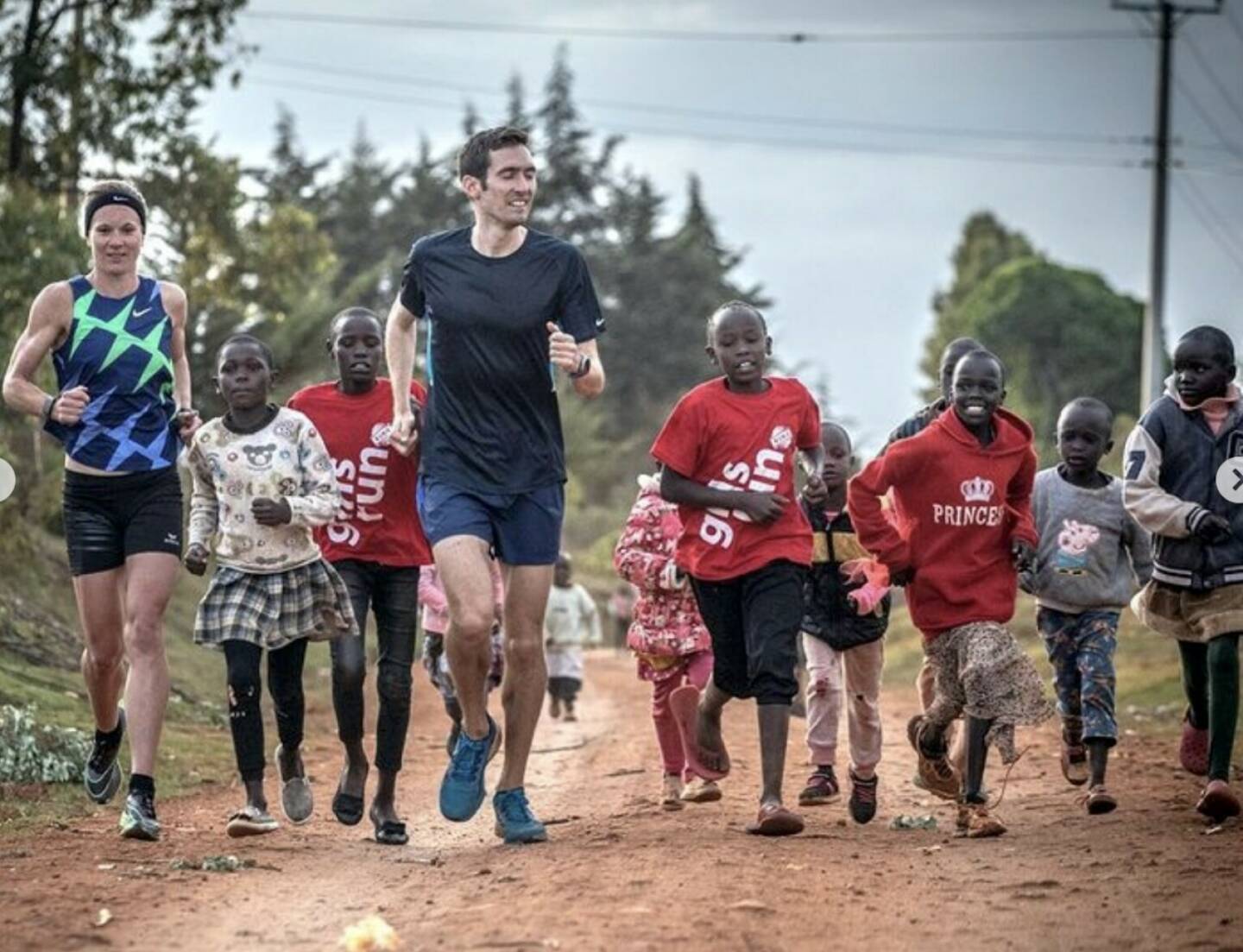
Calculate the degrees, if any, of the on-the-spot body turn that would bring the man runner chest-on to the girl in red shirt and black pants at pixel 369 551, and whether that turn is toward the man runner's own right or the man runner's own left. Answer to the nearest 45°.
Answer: approximately 135° to the man runner's own right

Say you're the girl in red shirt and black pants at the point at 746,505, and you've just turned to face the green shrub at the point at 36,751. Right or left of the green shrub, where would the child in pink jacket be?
right

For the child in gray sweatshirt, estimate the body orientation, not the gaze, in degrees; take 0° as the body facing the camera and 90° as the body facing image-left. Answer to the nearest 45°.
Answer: approximately 0°

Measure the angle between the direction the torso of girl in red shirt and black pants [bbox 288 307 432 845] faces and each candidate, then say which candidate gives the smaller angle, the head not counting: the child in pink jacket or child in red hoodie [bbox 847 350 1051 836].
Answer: the child in red hoodie
